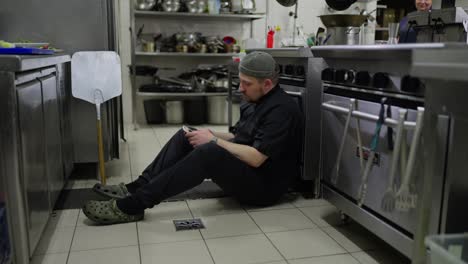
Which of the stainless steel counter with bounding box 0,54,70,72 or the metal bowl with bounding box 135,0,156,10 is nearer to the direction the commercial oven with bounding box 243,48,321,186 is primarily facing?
the stainless steel counter

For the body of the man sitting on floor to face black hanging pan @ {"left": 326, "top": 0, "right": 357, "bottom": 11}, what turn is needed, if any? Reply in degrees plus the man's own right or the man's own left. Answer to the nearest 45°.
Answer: approximately 135° to the man's own right

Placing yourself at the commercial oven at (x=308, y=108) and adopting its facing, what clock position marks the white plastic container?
The white plastic container is roughly at 10 o'clock from the commercial oven.

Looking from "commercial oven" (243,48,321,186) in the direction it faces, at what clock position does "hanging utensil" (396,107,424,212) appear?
The hanging utensil is roughly at 10 o'clock from the commercial oven.

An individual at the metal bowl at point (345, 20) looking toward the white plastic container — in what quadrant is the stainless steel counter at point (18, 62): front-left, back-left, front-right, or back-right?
front-right

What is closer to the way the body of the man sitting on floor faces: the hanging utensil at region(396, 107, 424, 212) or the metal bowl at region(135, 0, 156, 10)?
the metal bowl

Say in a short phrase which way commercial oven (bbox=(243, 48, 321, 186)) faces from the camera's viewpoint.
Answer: facing the viewer and to the left of the viewer

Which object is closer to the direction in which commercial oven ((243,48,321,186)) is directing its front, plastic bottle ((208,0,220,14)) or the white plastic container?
the white plastic container

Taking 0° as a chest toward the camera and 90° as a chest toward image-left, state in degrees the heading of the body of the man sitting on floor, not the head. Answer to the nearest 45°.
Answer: approximately 90°

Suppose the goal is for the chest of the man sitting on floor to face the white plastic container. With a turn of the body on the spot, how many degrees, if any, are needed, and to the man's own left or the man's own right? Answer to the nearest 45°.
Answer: approximately 90° to the man's own left

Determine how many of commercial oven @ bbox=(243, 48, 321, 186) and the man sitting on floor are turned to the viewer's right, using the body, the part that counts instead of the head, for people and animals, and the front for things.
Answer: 0
